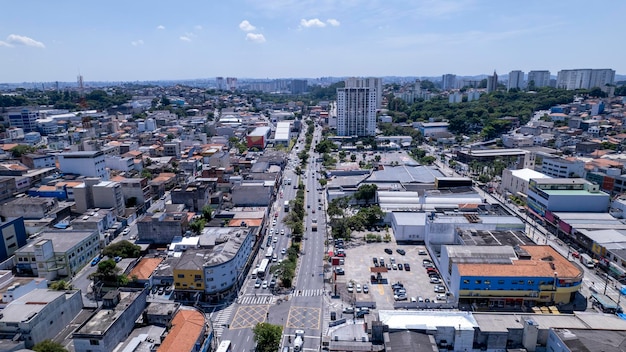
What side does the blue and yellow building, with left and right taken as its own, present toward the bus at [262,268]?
right

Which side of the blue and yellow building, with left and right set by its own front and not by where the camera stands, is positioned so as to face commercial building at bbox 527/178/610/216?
back

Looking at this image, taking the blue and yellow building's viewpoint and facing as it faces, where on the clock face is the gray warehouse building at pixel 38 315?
The gray warehouse building is roughly at 2 o'clock from the blue and yellow building.

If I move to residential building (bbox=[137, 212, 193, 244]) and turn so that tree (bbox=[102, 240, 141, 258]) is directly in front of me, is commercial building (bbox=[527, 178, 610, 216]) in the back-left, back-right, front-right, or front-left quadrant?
back-left

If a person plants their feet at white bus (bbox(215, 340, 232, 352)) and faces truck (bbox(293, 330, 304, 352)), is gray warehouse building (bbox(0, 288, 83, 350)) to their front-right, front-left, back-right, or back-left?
back-left

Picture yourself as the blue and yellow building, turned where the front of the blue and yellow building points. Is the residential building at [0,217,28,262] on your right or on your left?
on your right

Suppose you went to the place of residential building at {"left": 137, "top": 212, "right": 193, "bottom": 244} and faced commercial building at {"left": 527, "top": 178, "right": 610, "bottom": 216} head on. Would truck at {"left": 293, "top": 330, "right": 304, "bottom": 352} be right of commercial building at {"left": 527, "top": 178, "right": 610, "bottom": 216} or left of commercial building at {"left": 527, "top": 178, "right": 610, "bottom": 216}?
right

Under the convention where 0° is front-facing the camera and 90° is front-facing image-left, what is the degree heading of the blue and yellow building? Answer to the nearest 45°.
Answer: approximately 0°

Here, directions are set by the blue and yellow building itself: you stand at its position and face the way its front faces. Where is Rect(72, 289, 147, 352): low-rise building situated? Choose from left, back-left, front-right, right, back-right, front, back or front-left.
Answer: front-right

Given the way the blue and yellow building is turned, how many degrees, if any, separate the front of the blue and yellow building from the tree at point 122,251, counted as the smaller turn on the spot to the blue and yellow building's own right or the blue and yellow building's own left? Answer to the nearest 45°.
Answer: approximately 90° to the blue and yellow building's own right

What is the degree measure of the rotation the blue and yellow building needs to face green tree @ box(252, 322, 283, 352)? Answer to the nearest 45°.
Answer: approximately 45° to its right

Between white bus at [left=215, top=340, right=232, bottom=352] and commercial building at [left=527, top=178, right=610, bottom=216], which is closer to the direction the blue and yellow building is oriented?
the white bus

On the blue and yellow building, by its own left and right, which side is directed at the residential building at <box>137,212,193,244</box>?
right
